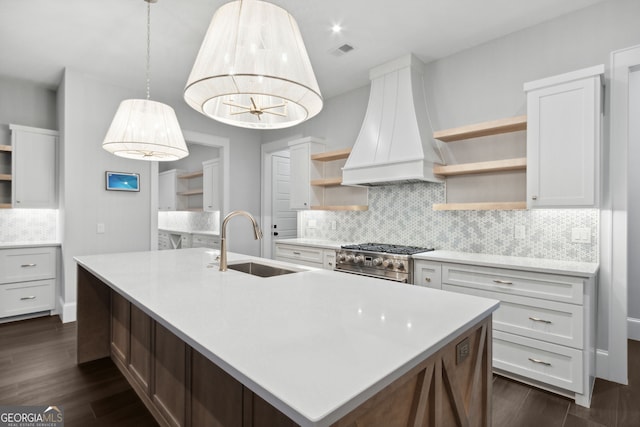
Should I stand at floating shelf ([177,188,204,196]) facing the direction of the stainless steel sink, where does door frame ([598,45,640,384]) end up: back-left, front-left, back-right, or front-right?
front-left

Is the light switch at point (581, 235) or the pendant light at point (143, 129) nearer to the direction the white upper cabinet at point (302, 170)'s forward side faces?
the pendant light

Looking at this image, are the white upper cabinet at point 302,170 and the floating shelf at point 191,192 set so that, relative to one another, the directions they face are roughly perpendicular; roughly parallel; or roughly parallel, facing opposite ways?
roughly parallel

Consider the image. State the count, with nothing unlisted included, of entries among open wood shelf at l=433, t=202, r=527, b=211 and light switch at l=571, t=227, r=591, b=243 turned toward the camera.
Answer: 2

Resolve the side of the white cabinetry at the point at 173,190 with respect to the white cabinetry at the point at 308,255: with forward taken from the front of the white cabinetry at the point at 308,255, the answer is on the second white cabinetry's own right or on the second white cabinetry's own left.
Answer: on the second white cabinetry's own right

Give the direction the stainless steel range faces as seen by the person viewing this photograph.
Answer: facing the viewer and to the left of the viewer

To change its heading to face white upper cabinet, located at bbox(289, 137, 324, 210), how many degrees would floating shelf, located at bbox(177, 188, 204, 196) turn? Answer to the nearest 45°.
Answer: approximately 90° to its left

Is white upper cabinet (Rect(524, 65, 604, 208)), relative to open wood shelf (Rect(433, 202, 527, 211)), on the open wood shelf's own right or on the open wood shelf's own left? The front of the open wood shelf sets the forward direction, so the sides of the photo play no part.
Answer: on the open wood shelf's own left

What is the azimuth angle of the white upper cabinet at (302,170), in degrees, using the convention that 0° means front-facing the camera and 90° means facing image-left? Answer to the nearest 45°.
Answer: approximately 45°

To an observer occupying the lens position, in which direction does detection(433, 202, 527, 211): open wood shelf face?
facing the viewer

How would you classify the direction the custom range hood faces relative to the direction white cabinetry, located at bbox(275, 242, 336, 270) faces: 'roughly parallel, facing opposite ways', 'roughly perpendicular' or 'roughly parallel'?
roughly parallel

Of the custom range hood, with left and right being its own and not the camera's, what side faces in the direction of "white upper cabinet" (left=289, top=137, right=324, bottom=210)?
right

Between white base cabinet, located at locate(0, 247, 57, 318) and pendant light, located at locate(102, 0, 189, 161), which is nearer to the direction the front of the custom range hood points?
the pendant light

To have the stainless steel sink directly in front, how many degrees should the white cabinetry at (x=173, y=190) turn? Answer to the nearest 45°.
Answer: approximately 45° to its left

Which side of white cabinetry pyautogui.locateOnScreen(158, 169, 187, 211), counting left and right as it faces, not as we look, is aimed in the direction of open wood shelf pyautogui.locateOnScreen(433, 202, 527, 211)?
left

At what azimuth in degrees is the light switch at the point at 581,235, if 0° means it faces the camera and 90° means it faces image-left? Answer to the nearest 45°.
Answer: approximately 0°

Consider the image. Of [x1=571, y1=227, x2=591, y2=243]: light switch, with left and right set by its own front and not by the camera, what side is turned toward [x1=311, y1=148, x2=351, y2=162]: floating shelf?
right
